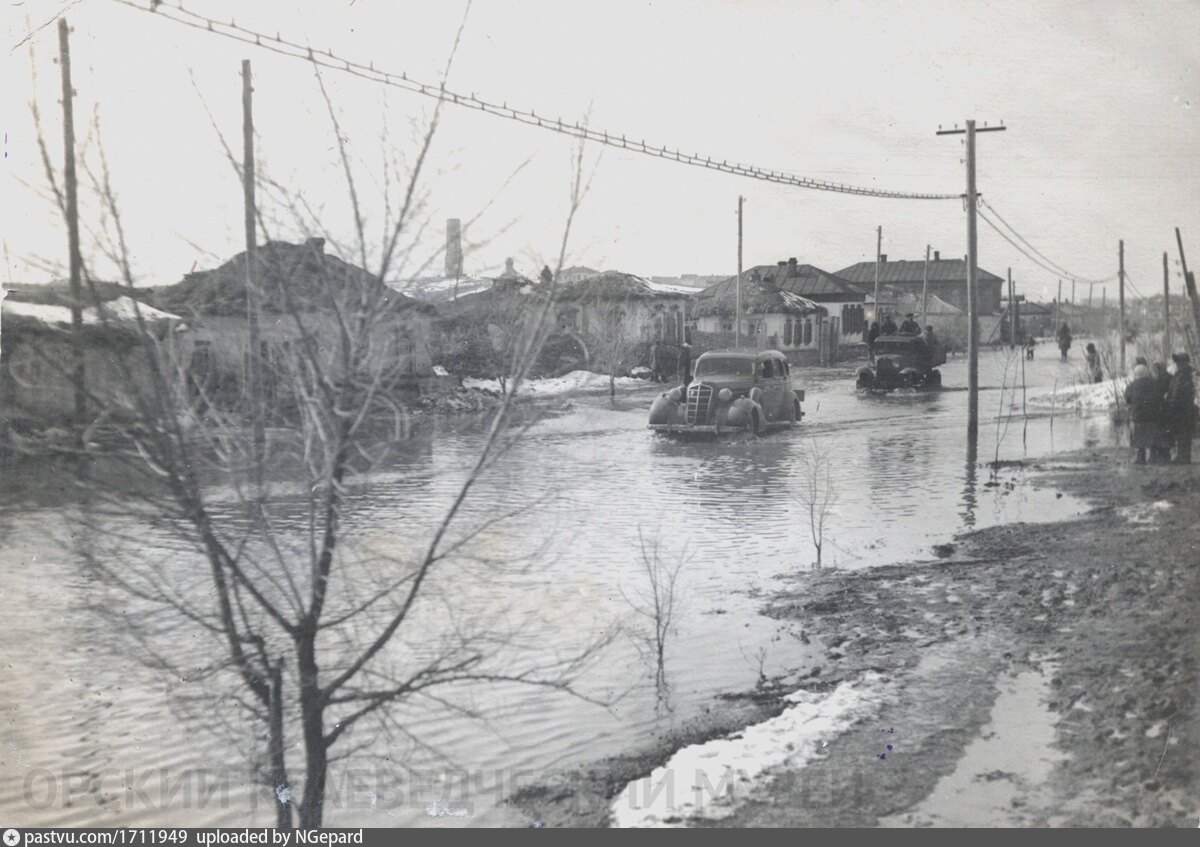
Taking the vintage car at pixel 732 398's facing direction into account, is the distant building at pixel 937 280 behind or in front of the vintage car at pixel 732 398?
behind

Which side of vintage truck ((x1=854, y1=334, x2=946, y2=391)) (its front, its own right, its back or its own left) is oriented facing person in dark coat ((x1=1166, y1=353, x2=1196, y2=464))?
front

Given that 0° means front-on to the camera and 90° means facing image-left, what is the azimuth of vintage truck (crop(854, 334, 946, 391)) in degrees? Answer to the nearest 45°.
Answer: approximately 45°

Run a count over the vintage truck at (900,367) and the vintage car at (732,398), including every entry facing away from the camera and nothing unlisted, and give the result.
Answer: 0

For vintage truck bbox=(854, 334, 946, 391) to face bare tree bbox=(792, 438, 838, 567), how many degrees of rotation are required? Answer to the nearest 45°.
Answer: approximately 45° to its left

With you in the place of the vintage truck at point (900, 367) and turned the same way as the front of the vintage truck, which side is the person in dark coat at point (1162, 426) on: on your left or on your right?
on your left

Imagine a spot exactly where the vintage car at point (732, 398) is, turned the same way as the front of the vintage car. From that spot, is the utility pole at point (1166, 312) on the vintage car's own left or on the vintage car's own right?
on the vintage car's own left

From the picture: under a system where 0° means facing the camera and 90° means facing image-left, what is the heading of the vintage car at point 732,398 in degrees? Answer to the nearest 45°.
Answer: approximately 45°
